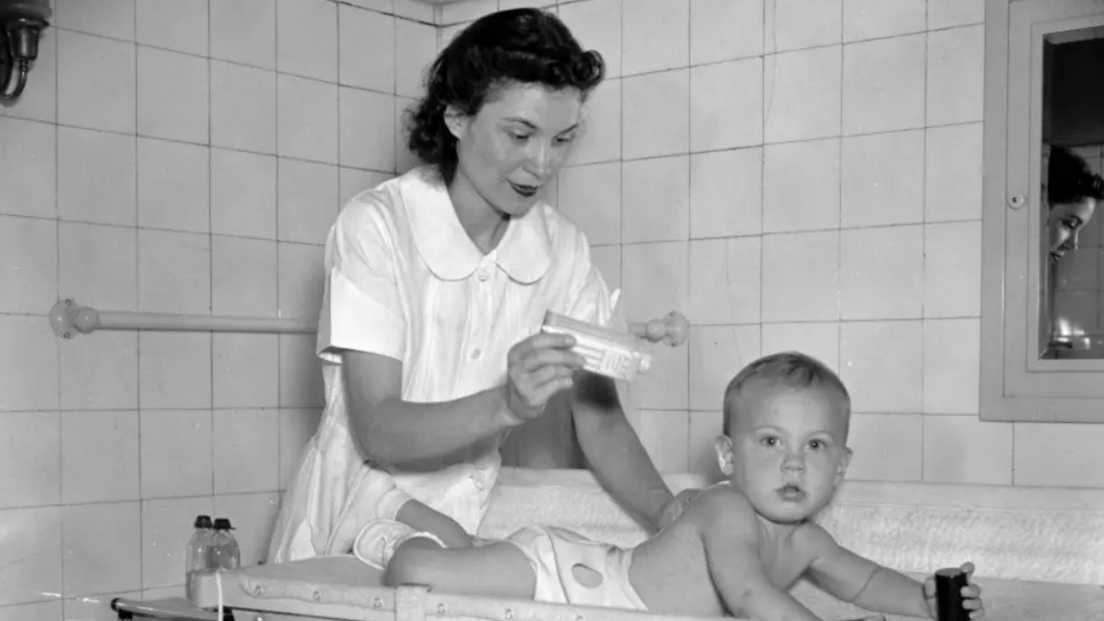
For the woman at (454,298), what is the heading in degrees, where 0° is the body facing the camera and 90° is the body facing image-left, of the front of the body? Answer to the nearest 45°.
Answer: approximately 315°

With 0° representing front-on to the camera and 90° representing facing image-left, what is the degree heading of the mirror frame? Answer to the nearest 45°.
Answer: approximately 45°
